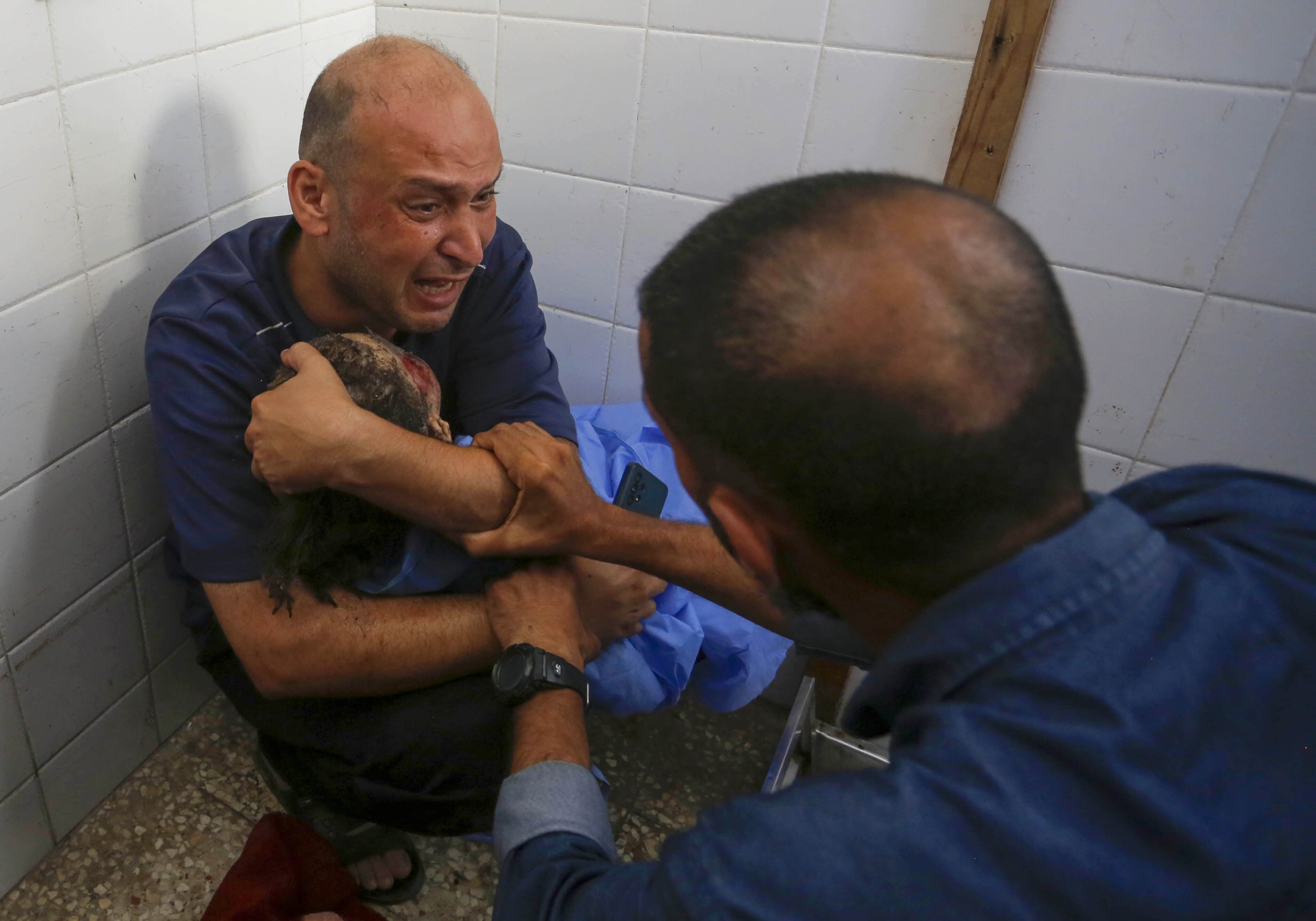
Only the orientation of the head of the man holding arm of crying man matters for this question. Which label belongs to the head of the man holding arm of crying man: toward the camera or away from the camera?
away from the camera

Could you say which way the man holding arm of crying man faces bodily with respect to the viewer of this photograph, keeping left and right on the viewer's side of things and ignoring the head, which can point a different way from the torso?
facing away from the viewer and to the left of the viewer

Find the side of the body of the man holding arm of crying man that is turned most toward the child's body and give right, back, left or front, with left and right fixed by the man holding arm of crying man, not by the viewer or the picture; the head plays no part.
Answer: front

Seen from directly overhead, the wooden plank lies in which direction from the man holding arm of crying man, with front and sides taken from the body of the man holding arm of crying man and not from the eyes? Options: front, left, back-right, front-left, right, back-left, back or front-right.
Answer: front-right
